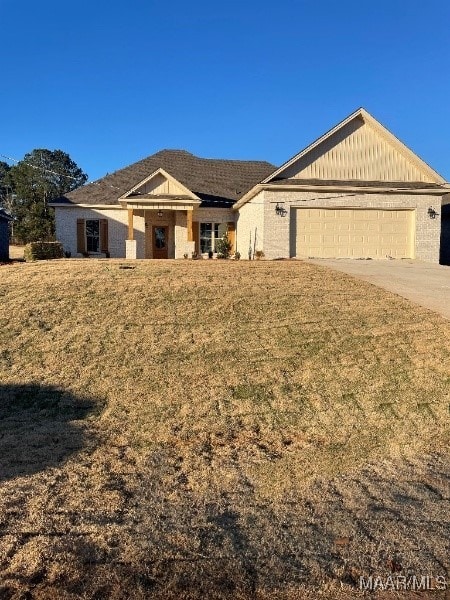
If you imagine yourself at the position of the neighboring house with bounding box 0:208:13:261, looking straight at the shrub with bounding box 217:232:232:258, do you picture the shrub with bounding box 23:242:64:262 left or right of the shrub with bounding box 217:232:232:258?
right

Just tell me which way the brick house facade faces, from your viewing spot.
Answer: facing the viewer

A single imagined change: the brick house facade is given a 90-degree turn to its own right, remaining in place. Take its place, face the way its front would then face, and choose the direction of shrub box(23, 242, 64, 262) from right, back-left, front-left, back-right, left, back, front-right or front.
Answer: front

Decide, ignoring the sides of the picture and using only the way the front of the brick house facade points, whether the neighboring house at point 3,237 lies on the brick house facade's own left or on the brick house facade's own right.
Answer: on the brick house facade's own right
